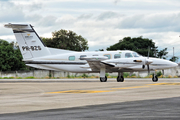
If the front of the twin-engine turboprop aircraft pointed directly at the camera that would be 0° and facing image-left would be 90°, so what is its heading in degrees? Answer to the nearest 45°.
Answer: approximately 270°
